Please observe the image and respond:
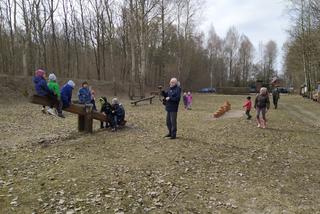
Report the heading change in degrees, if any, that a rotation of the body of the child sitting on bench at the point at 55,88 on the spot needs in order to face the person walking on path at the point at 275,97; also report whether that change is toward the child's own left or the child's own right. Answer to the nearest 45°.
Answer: approximately 45° to the child's own left
